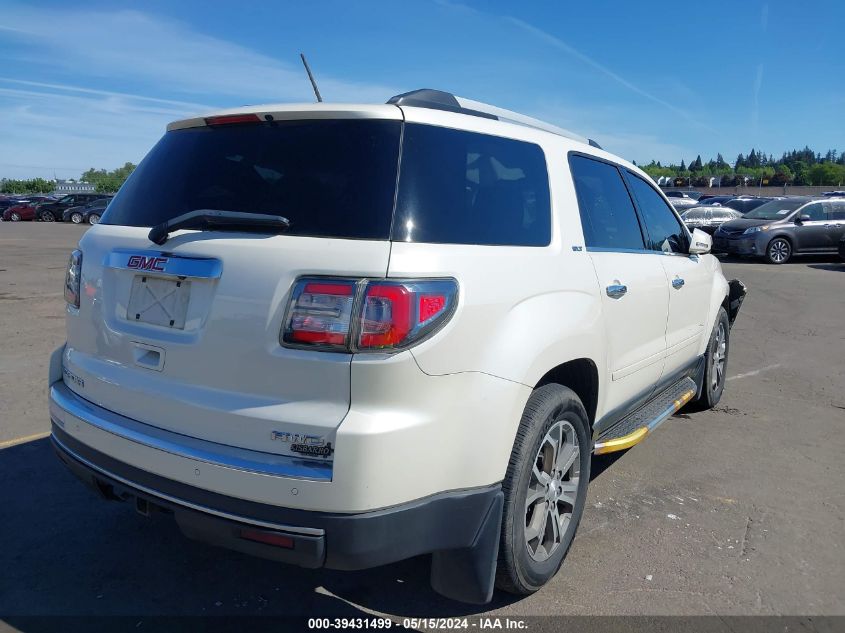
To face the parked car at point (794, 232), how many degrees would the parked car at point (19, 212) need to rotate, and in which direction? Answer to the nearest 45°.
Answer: approximately 90° to its left

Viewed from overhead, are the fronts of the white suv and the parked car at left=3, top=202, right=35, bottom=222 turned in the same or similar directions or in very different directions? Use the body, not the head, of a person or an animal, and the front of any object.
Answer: very different directions

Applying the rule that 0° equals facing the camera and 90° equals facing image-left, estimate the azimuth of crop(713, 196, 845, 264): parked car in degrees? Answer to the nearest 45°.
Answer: approximately 45°

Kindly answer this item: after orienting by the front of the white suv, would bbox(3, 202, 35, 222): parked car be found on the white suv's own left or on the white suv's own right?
on the white suv's own left

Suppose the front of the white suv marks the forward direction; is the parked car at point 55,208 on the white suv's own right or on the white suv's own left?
on the white suv's own left

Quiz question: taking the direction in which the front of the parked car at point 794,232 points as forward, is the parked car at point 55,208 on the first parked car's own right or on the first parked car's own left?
on the first parked car's own right

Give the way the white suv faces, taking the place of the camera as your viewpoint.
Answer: facing away from the viewer and to the right of the viewer

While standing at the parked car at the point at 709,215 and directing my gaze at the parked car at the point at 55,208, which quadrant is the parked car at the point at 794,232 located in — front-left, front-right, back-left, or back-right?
back-left
